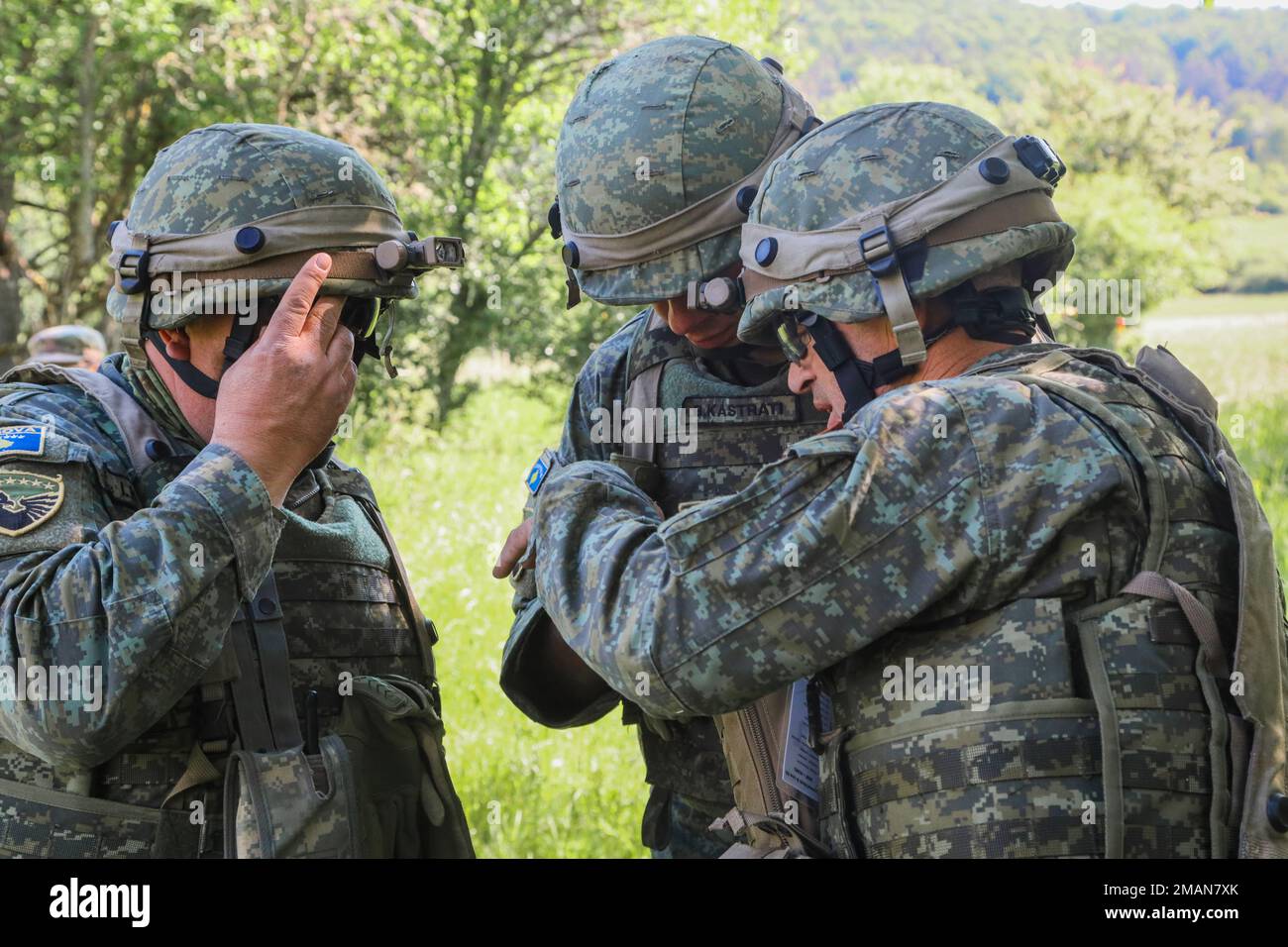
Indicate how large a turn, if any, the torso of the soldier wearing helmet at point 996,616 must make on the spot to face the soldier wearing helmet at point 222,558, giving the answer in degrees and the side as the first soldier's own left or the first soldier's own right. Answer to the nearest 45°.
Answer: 0° — they already face them

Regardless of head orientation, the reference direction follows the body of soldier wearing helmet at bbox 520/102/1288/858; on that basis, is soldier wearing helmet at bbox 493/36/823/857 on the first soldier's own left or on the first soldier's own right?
on the first soldier's own right

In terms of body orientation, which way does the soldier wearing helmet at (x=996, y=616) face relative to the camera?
to the viewer's left

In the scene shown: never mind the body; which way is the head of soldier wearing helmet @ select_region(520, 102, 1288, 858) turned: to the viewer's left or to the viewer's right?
to the viewer's left

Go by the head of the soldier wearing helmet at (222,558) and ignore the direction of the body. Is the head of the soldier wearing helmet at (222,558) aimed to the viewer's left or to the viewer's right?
to the viewer's right
